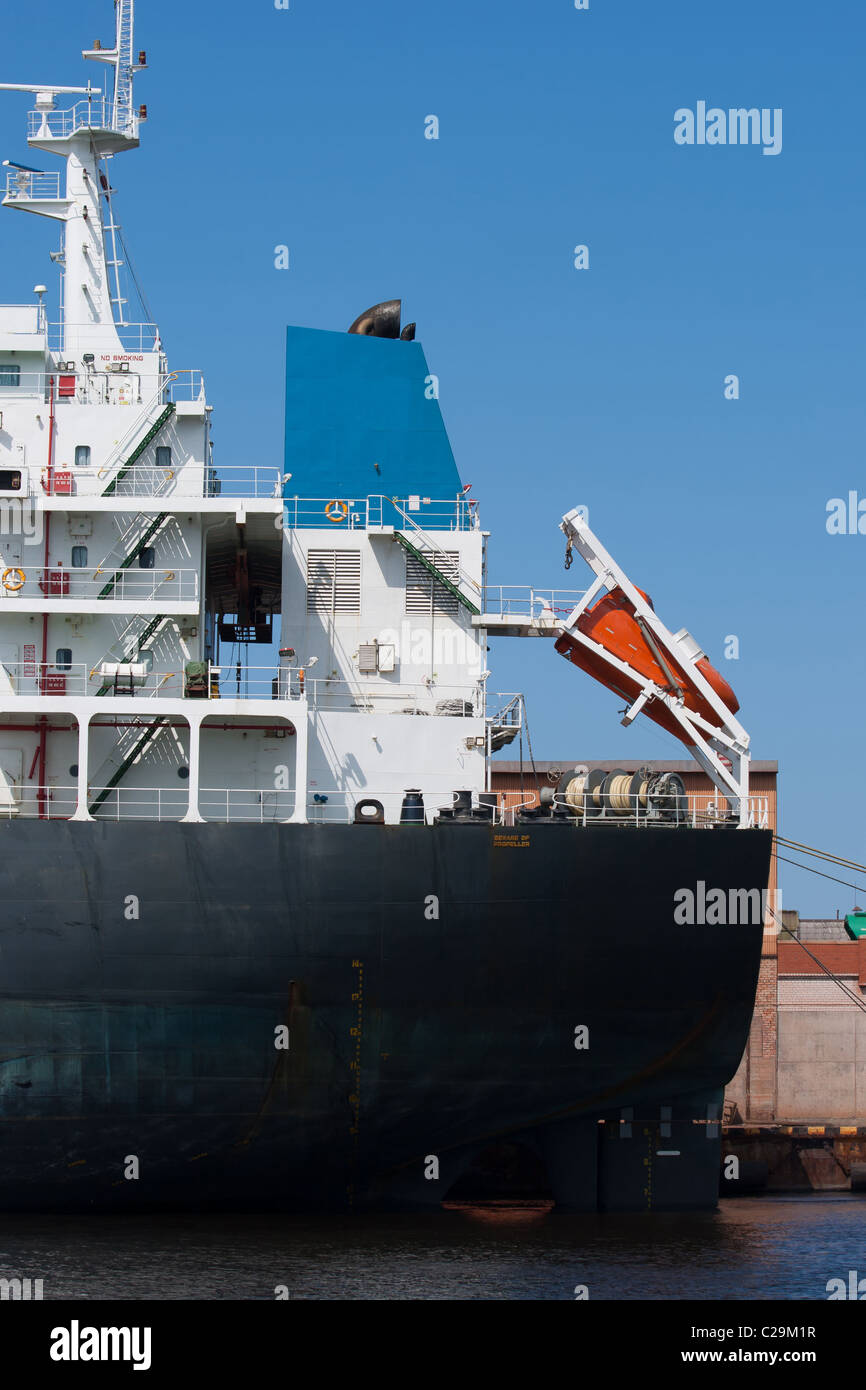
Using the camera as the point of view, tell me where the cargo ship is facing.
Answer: facing to the left of the viewer
